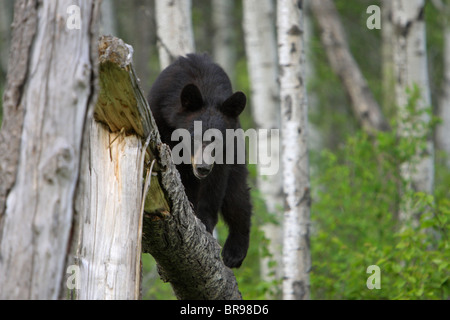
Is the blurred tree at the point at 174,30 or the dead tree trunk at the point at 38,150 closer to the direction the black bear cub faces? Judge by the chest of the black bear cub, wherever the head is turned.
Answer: the dead tree trunk

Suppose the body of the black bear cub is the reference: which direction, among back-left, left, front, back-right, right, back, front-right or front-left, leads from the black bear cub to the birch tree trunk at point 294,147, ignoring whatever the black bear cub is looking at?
back-left

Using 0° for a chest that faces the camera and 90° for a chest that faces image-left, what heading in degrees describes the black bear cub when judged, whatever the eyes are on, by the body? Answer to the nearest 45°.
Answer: approximately 0°

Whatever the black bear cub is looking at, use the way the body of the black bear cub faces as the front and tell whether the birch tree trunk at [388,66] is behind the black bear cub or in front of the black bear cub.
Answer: behind

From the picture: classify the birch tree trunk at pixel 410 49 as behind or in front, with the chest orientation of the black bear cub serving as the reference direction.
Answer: behind

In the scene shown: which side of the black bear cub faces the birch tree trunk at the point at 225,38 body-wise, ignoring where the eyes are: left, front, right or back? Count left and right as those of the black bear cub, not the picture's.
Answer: back

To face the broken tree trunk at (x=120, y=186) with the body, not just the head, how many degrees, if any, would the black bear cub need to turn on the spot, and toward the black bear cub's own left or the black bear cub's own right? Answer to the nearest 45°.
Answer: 0° — it already faces it

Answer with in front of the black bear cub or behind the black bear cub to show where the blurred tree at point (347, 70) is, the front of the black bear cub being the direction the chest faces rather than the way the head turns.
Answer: behind
